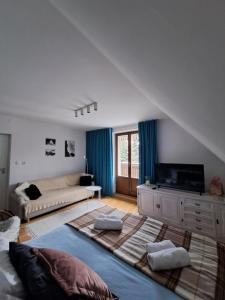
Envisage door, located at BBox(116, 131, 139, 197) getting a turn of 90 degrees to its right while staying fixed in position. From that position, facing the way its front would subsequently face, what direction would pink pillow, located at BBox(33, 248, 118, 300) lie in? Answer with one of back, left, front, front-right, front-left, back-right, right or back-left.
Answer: back-left

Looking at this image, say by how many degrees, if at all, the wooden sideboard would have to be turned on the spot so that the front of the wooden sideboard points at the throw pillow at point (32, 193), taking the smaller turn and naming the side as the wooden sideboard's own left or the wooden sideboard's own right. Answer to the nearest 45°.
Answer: approximately 45° to the wooden sideboard's own right

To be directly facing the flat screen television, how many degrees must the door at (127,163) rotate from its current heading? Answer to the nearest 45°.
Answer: approximately 90° to its left

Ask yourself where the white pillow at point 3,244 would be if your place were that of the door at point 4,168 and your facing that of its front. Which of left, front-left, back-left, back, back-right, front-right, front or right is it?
front-right

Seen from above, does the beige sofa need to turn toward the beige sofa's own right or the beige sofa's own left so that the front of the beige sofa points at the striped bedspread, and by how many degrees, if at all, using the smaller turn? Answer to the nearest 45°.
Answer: approximately 45° to the beige sofa's own right

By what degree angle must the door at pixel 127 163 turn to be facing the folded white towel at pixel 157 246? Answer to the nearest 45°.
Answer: approximately 45° to its left

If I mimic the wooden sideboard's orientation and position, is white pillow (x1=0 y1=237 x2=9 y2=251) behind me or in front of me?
in front

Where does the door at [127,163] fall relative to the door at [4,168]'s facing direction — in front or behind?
in front

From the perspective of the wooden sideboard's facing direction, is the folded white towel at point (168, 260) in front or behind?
in front

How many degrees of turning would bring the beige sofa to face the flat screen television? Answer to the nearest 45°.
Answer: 0° — it already faces it

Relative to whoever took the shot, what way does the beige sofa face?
facing the viewer and to the right of the viewer

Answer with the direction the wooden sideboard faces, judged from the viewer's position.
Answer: facing the viewer and to the left of the viewer

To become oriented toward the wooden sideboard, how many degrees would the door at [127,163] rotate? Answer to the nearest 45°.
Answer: approximately 90° to its left
